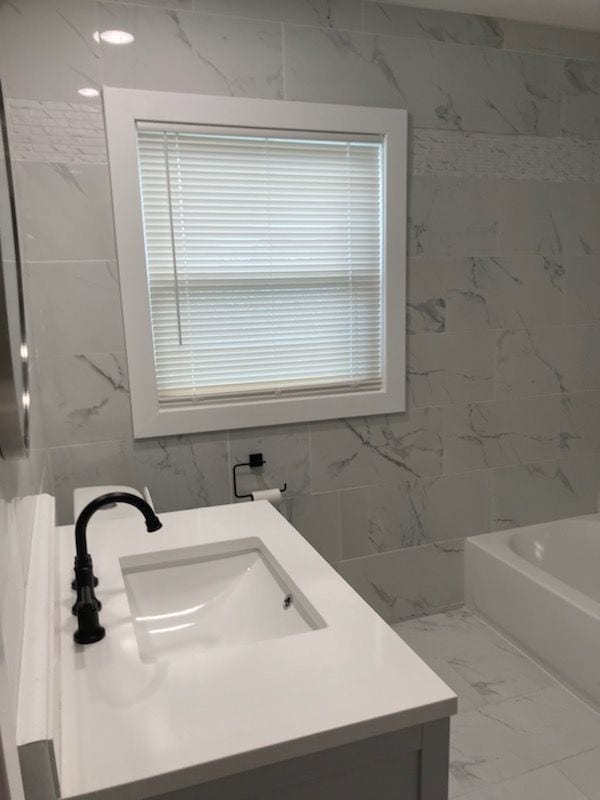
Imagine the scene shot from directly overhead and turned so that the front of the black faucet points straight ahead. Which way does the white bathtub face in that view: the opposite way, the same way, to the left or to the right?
the opposite way

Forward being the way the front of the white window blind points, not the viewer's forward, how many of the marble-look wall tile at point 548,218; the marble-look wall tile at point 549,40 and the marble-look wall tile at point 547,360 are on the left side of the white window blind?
3

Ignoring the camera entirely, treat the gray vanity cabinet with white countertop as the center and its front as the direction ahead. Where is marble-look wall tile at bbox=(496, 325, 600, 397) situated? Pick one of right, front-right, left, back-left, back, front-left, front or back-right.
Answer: front-left

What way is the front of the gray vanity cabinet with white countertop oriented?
to the viewer's right

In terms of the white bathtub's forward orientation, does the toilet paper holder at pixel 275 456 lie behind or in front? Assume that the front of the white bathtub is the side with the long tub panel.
in front

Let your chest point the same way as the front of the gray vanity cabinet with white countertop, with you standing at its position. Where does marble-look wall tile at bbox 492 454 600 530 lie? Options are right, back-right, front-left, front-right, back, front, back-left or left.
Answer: front-left

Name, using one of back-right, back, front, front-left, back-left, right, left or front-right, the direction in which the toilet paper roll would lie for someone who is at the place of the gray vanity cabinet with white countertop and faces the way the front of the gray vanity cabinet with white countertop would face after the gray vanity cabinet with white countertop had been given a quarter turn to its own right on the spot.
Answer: back

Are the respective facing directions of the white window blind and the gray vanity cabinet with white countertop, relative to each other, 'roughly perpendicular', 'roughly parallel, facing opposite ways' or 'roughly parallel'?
roughly perpendicular

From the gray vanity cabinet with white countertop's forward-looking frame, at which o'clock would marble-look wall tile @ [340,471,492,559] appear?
The marble-look wall tile is roughly at 10 o'clock from the gray vanity cabinet with white countertop.

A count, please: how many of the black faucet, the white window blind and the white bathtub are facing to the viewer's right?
1

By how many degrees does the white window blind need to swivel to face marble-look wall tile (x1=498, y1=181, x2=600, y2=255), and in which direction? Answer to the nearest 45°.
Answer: approximately 90° to its left

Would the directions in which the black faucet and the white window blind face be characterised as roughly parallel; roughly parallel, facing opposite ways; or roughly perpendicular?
roughly perpendicular

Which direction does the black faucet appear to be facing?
to the viewer's right
